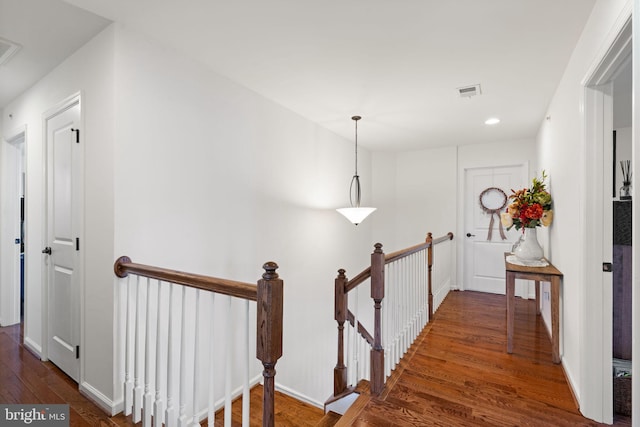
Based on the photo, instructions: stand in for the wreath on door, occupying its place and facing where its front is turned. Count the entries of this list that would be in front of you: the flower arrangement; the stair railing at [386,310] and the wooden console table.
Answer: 3

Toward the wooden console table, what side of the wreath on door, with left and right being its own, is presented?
front

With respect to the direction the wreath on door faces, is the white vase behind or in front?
in front

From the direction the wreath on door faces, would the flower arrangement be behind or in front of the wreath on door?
in front

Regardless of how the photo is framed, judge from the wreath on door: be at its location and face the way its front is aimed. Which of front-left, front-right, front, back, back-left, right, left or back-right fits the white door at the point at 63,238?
front-right

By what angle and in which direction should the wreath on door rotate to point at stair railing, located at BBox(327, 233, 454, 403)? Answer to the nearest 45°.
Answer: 0° — it already faces it

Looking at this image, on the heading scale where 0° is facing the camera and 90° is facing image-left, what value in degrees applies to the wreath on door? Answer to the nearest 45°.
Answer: approximately 0°
